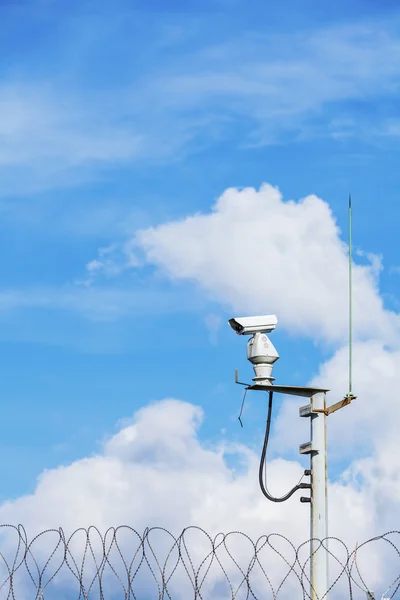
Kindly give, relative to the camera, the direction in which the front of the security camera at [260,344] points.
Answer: facing the viewer and to the left of the viewer
